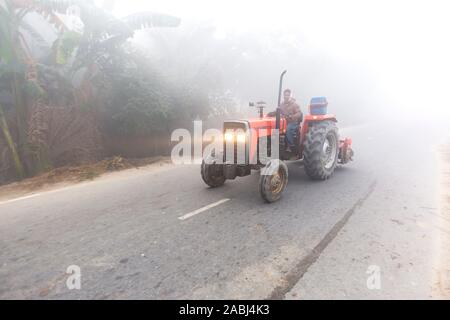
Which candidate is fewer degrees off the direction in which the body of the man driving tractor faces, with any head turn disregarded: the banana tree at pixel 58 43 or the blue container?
the banana tree

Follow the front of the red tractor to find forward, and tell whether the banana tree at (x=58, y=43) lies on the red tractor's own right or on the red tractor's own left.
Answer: on the red tractor's own right

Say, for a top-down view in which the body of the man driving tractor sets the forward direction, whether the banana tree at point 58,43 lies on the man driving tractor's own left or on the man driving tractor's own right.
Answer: on the man driving tractor's own right

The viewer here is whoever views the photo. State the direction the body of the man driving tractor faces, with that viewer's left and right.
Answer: facing the viewer and to the left of the viewer

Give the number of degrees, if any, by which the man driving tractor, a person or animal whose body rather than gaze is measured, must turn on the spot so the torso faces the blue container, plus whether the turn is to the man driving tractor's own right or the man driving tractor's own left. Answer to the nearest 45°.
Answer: approximately 180°

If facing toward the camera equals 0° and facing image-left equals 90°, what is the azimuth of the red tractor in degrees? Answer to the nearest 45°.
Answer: approximately 45°
